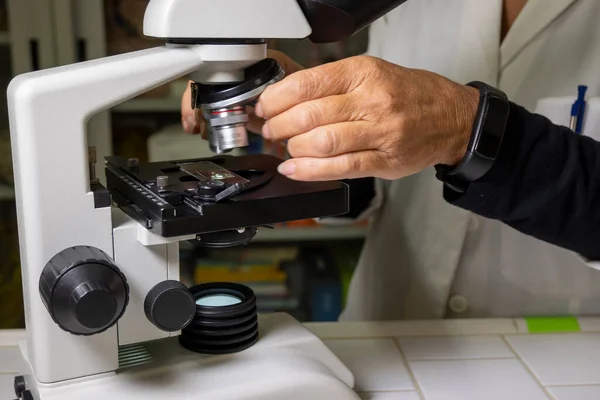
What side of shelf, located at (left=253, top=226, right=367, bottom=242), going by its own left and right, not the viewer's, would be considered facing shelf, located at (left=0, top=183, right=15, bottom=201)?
right

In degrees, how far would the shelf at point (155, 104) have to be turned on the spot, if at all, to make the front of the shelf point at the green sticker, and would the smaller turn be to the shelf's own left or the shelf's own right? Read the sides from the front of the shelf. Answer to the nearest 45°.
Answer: approximately 45° to the shelf's own left

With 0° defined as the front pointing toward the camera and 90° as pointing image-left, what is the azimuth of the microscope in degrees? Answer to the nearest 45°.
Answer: approximately 270°

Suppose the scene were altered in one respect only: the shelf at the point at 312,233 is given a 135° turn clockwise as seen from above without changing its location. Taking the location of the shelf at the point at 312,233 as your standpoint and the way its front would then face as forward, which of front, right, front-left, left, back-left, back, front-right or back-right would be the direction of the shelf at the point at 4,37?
front-left

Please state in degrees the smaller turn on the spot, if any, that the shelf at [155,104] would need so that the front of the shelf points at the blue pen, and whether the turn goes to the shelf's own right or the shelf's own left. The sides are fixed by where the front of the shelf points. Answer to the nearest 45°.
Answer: approximately 45° to the shelf's own left

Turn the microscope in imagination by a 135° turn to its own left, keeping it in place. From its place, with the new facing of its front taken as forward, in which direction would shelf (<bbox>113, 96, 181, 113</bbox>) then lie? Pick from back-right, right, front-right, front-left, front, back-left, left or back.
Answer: front-right

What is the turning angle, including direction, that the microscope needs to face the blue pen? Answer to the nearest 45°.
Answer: approximately 45° to its left

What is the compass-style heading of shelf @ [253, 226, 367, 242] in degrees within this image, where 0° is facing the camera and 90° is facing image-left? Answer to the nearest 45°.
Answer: approximately 0°

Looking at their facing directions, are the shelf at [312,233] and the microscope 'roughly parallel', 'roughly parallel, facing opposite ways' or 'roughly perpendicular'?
roughly perpendicular
